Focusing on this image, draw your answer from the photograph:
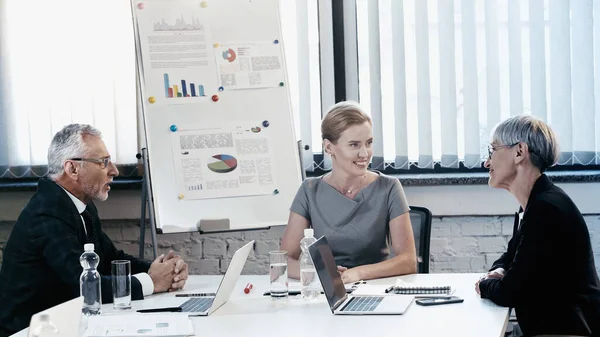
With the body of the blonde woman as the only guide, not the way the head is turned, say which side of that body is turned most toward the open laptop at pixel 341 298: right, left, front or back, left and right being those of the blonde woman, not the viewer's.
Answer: front

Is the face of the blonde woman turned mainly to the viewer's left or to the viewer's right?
to the viewer's right

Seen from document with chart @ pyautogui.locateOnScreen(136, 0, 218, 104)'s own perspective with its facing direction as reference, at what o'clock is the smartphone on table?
The smartphone on table is roughly at 11 o'clock from the document with chart.

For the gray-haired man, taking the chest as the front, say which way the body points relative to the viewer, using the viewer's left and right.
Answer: facing to the right of the viewer

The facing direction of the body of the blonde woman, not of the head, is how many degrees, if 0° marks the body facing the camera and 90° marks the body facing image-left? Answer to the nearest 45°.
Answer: approximately 0°

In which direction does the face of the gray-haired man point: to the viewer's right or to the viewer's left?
to the viewer's right

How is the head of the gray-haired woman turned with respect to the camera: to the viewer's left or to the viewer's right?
to the viewer's left

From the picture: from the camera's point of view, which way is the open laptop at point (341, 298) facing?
to the viewer's right

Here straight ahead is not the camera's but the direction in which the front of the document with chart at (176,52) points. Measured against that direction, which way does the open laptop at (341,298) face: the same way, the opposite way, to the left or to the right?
to the left

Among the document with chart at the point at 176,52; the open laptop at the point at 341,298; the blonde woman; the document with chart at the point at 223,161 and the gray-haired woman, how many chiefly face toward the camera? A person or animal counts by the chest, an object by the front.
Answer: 3

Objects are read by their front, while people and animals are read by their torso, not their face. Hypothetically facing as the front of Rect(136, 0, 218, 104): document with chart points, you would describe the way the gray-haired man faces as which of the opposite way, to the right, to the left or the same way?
to the left

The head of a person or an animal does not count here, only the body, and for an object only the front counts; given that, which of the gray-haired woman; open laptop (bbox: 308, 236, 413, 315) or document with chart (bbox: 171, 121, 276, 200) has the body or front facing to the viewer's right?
the open laptop

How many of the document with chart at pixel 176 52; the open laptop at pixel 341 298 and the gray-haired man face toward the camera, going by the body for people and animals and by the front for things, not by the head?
1

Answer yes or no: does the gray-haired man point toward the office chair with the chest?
yes
